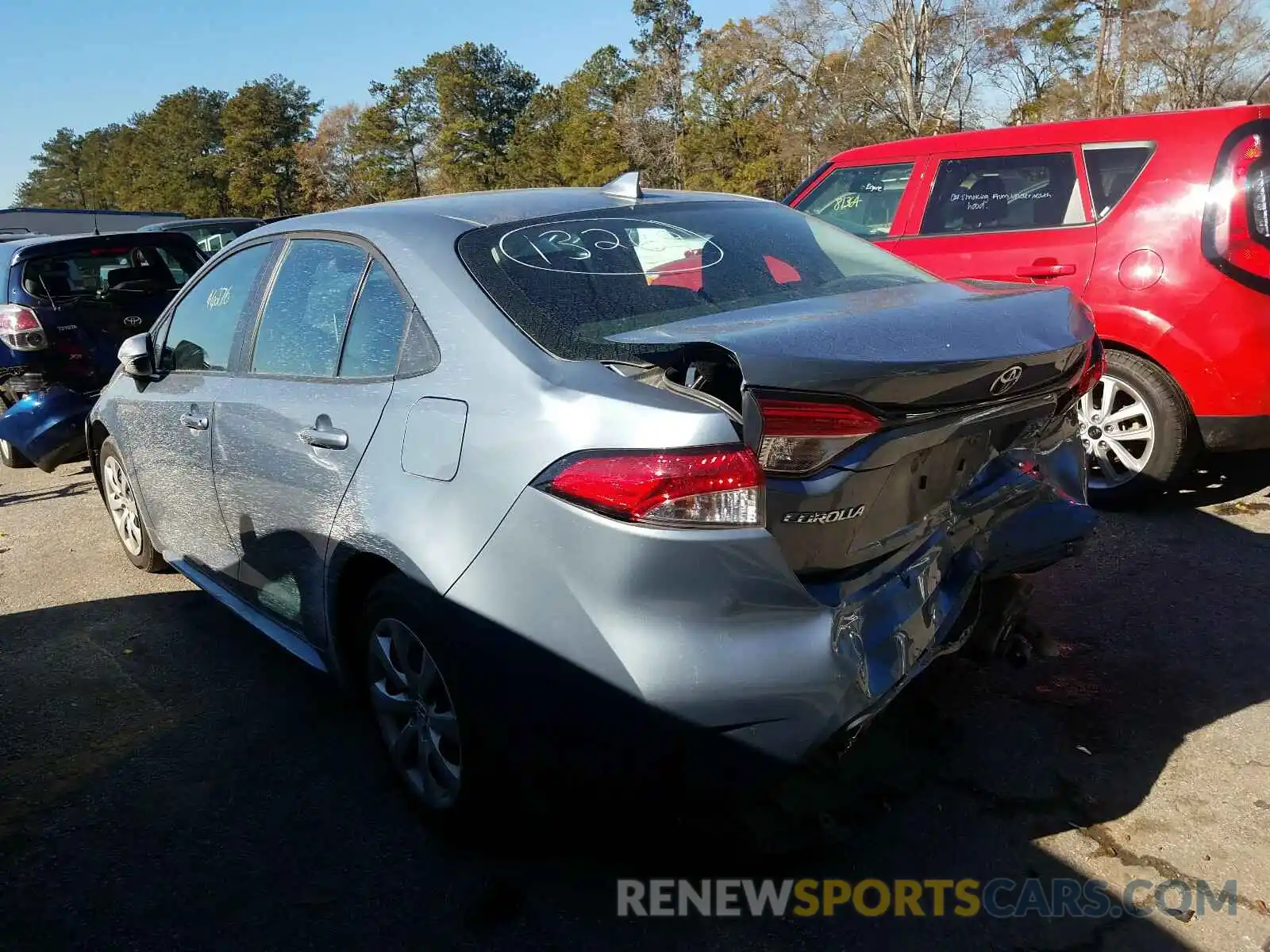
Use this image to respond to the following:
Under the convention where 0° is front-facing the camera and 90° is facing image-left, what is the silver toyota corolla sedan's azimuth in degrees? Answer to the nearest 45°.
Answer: approximately 135°

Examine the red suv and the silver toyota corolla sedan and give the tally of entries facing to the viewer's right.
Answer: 0

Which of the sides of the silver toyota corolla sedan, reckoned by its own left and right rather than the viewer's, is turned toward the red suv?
right

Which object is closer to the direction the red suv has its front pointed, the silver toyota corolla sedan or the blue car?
the blue car

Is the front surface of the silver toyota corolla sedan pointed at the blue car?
yes

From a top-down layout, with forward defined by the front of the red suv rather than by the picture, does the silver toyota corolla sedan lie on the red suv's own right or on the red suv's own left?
on the red suv's own left

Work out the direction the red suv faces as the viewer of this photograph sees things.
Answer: facing away from the viewer and to the left of the viewer

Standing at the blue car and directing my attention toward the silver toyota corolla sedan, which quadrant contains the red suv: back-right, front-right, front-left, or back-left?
front-left

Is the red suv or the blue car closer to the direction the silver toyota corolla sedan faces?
the blue car

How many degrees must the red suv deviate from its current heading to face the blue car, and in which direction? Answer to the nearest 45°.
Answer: approximately 45° to its left
